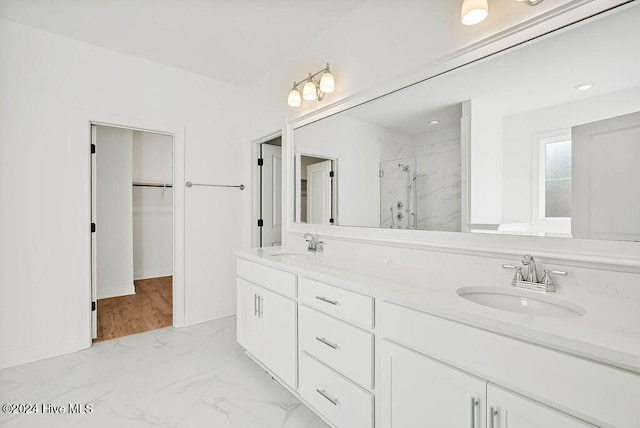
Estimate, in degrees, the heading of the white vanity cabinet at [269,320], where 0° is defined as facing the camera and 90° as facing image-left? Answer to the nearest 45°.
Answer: approximately 45°

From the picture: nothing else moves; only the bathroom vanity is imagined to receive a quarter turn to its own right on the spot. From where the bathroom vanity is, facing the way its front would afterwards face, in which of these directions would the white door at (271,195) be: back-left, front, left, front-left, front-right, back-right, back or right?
front

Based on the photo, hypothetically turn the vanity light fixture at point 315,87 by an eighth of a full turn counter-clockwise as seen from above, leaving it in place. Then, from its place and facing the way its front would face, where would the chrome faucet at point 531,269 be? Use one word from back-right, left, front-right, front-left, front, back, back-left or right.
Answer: front-left

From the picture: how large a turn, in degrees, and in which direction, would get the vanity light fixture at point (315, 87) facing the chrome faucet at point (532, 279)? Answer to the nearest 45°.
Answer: approximately 90° to its left

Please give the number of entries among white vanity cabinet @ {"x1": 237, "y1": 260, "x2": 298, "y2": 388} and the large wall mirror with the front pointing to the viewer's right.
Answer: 0

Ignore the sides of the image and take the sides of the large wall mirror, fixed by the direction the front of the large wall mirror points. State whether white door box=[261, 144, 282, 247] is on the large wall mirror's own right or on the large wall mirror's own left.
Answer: on the large wall mirror's own right

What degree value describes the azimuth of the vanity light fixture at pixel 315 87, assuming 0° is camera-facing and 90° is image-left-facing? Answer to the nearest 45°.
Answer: approximately 45°

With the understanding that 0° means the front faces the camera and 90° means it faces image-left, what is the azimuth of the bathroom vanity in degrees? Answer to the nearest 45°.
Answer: approximately 45°

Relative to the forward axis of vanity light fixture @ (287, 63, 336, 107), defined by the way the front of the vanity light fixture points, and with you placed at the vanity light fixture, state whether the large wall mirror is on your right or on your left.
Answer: on your left

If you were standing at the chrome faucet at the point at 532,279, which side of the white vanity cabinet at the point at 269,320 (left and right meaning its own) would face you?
left
